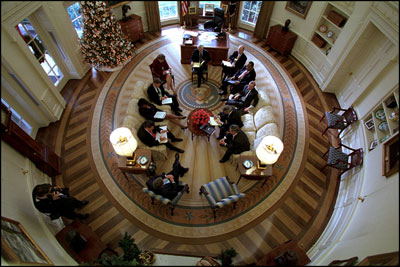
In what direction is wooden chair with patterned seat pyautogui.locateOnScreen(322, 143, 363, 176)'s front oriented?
to the viewer's left

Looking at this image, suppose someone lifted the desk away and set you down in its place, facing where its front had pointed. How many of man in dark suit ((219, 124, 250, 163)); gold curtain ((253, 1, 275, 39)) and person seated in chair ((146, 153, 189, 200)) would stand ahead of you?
2

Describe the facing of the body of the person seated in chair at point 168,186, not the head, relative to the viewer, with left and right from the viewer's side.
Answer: facing away from the viewer and to the right of the viewer

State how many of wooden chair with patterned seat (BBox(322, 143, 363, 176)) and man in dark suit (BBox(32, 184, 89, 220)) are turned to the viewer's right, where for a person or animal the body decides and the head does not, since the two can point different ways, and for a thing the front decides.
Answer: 1

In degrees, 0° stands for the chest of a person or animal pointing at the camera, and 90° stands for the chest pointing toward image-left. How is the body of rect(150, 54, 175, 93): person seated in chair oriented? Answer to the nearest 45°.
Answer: approximately 315°

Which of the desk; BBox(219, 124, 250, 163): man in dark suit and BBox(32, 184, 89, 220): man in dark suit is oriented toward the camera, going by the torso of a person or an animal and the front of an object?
the desk

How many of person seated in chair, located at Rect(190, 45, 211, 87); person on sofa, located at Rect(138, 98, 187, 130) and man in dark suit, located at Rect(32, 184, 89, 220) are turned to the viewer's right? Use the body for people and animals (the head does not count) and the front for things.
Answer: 2

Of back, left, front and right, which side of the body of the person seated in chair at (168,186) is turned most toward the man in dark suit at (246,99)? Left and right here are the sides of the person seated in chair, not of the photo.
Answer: front

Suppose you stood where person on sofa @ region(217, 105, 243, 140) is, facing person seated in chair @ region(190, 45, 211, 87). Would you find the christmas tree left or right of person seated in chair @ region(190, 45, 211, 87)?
left

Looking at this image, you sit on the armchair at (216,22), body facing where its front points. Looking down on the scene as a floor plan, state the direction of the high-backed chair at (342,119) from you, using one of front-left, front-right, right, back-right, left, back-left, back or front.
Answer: left

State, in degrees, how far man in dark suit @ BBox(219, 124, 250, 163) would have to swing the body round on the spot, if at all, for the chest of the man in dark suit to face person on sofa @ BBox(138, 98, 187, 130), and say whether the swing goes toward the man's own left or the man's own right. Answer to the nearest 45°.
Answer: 0° — they already face them

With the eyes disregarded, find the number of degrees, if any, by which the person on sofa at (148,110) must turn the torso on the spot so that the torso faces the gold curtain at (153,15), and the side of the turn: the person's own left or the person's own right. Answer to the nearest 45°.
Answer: approximately 90° to the person's own left

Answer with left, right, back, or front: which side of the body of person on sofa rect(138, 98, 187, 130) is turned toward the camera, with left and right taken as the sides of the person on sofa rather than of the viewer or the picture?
right
